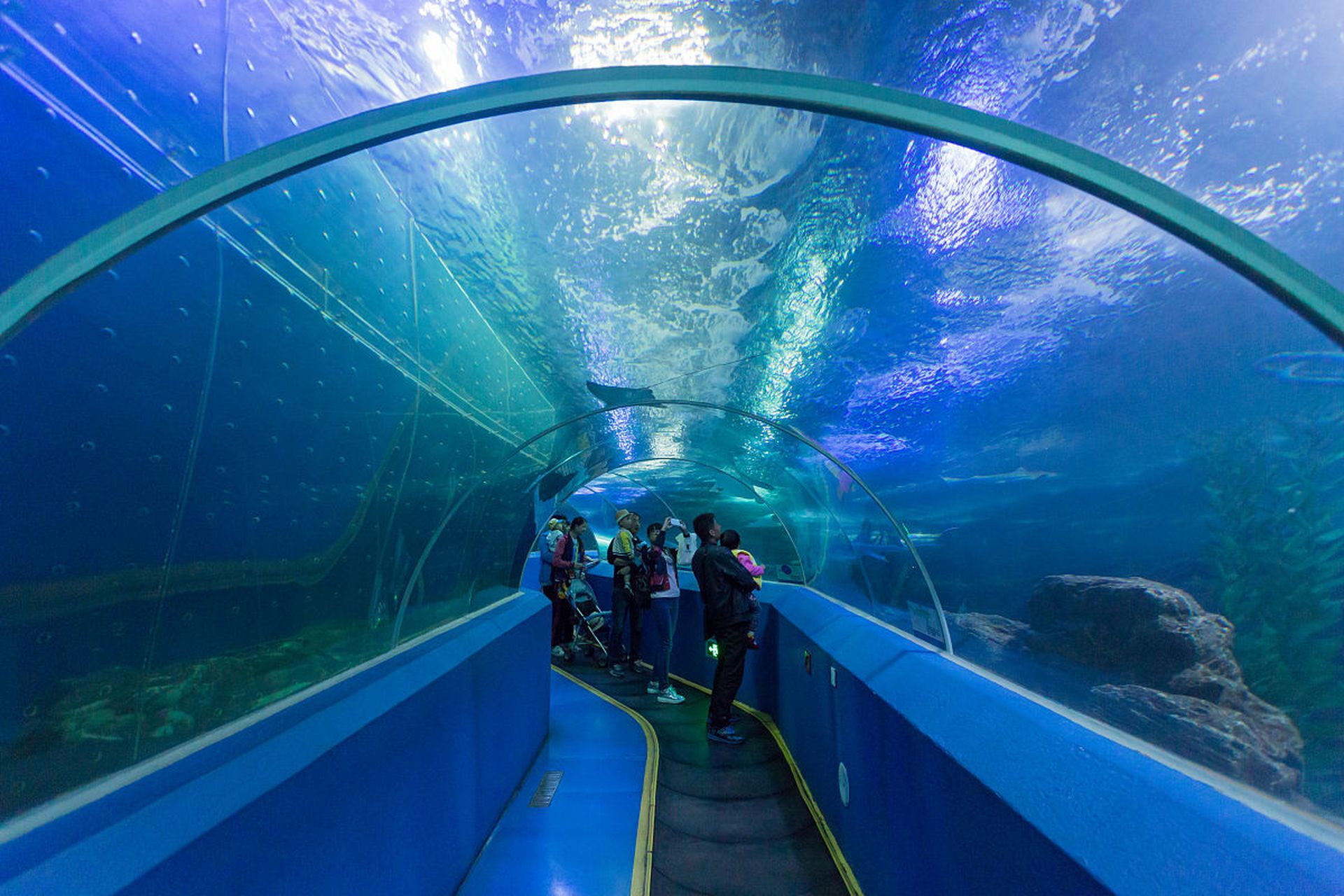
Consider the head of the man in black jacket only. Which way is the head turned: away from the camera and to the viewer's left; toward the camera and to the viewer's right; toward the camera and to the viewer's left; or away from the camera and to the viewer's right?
away from the camera and to the viewer's right

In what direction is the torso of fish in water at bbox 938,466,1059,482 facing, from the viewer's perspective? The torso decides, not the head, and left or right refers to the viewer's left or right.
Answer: facing to the right of the viewer

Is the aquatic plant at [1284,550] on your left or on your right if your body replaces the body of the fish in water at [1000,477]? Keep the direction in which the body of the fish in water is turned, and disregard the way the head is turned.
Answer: on your right

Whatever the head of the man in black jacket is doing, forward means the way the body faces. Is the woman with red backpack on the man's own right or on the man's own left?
on the man's own left

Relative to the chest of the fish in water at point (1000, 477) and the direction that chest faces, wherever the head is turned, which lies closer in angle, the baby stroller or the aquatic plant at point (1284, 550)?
the aquatic plant

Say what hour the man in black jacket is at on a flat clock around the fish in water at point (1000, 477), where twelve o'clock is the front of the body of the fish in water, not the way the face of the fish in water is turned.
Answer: The man in black jacket is roughly at 5 o'clock from the fish in water.
